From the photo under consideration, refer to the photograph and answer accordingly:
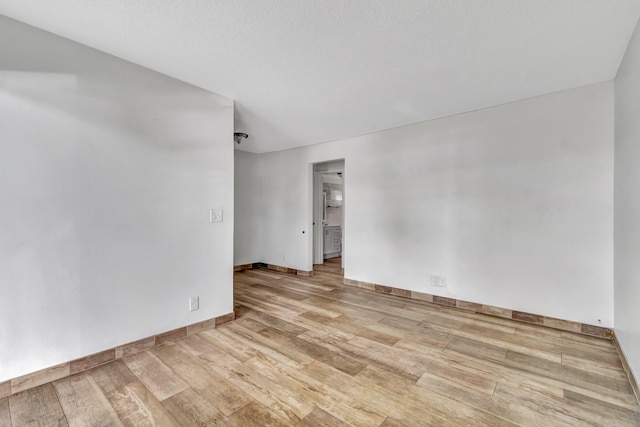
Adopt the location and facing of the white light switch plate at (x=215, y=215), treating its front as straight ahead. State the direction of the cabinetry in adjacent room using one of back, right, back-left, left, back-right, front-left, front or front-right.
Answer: left

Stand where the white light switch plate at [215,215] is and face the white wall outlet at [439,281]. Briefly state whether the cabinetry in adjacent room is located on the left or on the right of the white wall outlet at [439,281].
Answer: left

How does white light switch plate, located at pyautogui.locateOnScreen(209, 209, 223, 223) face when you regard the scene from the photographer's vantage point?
facing the viewer and to the right of the viewer

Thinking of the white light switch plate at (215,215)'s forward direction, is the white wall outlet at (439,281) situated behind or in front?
in front

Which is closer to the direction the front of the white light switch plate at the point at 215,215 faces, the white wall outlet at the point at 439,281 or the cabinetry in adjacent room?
the white wall outlet
